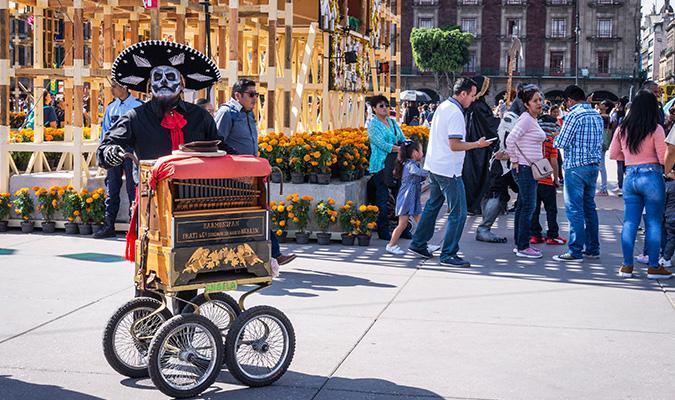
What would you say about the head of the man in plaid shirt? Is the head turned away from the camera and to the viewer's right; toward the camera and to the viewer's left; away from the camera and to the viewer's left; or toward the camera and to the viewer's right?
away from the camera and to the viewer's left

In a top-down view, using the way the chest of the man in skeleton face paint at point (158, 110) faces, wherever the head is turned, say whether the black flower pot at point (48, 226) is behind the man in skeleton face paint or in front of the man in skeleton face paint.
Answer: behind

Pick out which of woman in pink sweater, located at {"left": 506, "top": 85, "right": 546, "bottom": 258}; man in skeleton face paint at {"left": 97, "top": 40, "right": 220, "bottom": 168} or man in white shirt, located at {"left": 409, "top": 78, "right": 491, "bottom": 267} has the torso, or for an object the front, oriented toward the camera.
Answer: the man in skeleton face paint

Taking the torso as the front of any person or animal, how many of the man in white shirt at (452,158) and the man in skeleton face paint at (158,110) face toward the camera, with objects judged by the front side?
1

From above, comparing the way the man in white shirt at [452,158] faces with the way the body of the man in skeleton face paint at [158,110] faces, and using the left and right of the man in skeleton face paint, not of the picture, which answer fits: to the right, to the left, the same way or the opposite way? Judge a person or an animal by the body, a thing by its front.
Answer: to the left

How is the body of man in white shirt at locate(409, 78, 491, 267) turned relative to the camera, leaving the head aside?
to the viewer's right

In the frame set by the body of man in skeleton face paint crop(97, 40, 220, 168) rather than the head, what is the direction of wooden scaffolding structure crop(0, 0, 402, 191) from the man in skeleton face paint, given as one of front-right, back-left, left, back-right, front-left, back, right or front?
back

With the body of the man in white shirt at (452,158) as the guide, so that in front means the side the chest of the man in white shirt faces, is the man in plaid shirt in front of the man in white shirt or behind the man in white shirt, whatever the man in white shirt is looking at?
in front
